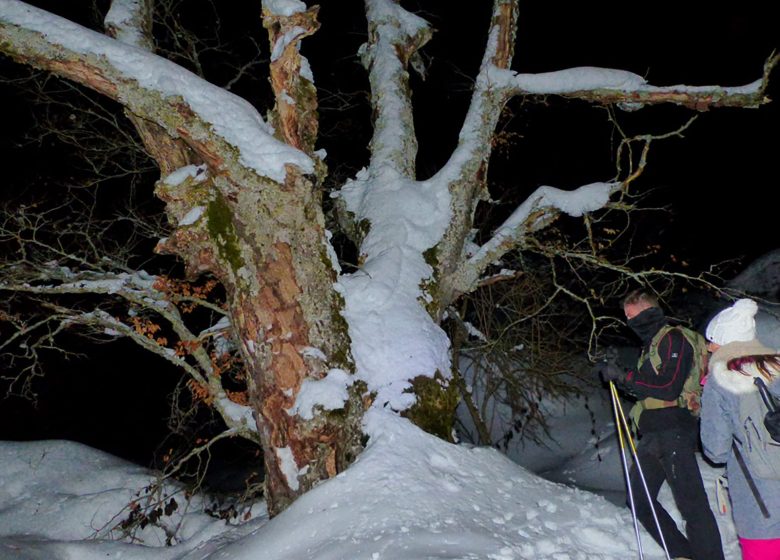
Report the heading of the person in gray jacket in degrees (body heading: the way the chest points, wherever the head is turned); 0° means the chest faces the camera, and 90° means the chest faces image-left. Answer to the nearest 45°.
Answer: approximately 135°

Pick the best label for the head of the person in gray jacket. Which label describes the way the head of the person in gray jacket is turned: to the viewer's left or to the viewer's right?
to the viewer's left
